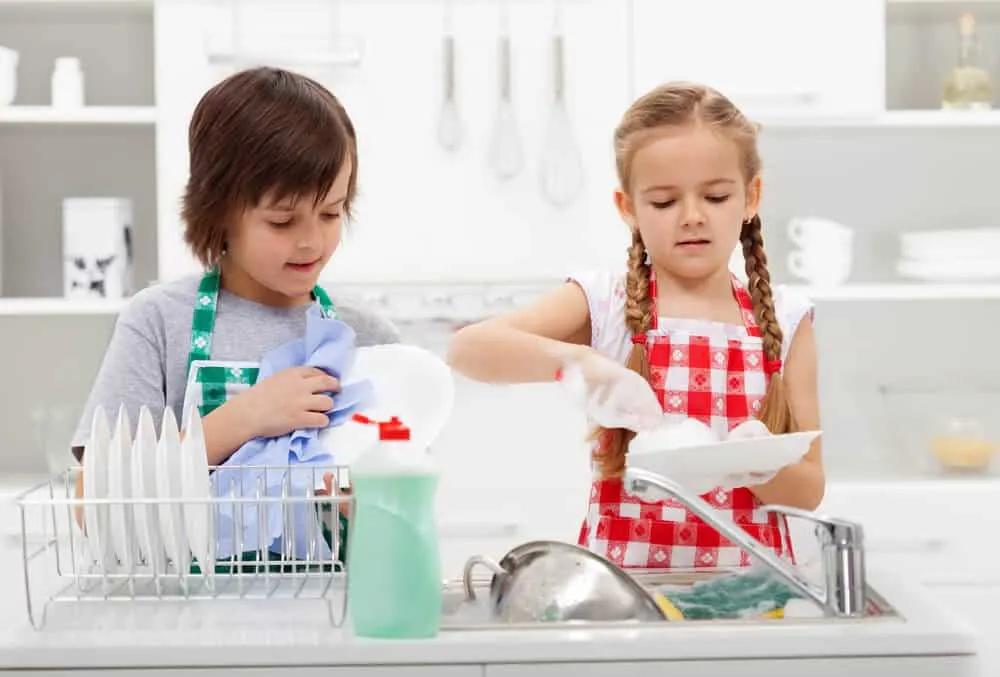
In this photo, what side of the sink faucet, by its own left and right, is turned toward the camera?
left

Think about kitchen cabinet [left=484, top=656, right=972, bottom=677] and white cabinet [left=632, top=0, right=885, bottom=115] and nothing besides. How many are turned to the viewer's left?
0

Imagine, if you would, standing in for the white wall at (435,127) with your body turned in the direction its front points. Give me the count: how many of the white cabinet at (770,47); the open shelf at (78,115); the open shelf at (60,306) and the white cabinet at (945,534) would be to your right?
2

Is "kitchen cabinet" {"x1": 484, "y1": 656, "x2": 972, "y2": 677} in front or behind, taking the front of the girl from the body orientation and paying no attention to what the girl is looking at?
in front

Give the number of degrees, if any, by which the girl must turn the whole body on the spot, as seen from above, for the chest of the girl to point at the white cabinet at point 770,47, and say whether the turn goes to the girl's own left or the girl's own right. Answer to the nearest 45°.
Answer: approximately 180°

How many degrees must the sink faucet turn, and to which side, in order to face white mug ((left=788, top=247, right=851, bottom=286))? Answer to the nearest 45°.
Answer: approximately 90° to its right

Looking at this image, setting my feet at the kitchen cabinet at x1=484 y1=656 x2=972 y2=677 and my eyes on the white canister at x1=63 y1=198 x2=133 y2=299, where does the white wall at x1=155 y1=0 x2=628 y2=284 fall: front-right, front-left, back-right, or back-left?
front-right

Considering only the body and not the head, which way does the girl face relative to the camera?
toward the camera

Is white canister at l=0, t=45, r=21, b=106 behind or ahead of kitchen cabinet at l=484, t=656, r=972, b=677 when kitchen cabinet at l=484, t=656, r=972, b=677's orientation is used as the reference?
behind

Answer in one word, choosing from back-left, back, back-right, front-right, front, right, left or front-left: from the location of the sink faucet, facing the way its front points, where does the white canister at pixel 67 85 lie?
front-right

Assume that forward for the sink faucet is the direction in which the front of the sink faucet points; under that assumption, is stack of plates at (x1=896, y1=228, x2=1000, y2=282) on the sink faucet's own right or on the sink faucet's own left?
on the sink faucet's own right
